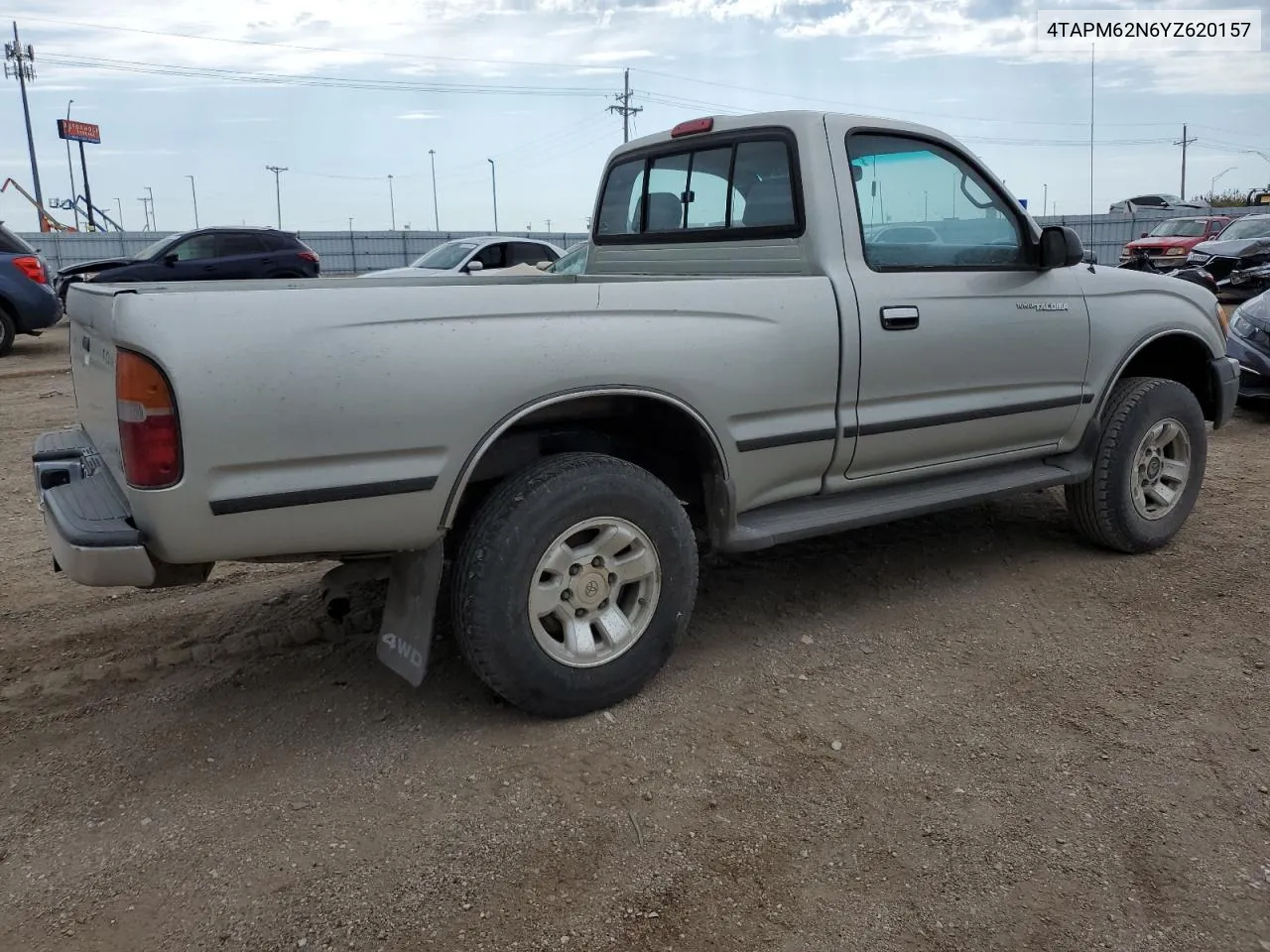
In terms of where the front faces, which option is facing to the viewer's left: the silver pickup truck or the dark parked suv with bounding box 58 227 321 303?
the dark parked suv

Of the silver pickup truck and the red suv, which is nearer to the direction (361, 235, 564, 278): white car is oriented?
the silver pickup truck

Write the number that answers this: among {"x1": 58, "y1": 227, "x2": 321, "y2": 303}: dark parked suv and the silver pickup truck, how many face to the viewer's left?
1

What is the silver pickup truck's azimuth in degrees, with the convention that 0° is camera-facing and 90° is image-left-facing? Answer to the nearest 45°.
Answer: approximately 225°

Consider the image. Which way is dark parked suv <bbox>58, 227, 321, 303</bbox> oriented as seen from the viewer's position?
to the viewer's left

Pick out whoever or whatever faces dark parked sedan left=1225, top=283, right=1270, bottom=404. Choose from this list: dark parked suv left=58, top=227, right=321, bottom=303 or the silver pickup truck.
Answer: the silver pickup truck

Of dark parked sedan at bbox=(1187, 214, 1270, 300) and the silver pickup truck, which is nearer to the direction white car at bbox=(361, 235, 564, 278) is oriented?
the silver pickup truck

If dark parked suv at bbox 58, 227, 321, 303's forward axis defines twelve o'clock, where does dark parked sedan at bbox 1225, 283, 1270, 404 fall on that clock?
dark parked sedan at bbox 1225, 283, 1270, 404 is roughly at 8 o'clock from dark parked suv at bbox 58, 227, 321, 303.

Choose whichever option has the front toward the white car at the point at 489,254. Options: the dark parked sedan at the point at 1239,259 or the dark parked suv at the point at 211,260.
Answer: the dark parked sedan at the point at 1239,259

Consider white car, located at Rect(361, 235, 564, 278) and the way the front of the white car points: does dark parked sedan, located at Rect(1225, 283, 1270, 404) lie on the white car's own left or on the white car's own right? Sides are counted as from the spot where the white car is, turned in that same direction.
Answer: on the white car's own left

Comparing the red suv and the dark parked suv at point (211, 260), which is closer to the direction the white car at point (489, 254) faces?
the dark parked suv
